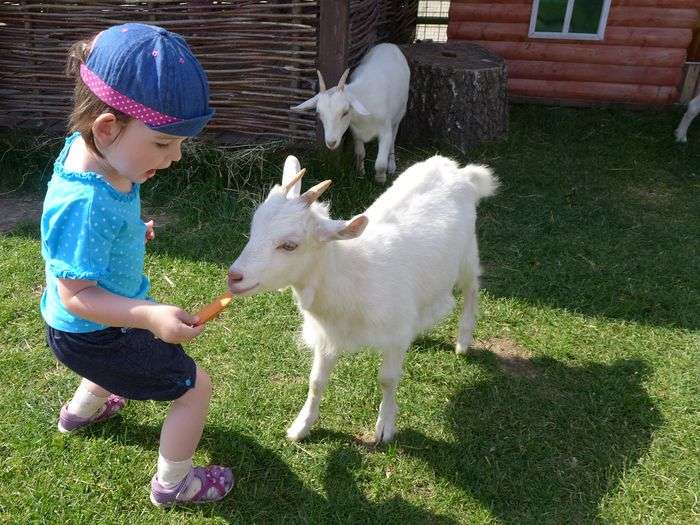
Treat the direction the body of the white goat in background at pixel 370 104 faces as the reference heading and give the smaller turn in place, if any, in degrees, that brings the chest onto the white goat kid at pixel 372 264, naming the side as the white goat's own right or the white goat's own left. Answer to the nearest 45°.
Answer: approximately 45° to the white goat's own left

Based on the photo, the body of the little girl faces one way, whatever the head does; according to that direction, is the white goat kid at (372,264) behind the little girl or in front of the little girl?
in front

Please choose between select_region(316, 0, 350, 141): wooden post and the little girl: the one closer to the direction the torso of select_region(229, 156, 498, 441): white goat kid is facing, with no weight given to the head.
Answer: the little girl

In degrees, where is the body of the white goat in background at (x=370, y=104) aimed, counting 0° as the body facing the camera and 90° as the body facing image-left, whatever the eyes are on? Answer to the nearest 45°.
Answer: approximately 45°

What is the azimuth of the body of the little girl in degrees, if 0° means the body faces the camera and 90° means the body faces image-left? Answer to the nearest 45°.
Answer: approximately 270°

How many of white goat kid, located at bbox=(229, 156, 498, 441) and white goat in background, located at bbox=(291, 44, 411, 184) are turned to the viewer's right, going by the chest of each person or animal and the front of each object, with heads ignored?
0

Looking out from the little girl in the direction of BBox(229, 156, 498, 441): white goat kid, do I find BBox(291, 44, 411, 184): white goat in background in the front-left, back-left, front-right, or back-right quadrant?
front-left

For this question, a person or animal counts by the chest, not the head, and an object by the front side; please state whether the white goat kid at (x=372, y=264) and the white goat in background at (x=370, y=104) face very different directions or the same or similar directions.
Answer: same or similar directions

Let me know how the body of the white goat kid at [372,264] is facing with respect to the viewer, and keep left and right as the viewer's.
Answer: facing the viewer and to the left of the viewer

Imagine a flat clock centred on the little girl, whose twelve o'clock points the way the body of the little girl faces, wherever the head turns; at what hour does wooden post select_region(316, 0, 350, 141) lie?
The wooden post is roughly at 10 o'clock from the little girl.

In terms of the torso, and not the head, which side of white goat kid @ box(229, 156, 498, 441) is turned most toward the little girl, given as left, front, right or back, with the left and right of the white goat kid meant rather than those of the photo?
front

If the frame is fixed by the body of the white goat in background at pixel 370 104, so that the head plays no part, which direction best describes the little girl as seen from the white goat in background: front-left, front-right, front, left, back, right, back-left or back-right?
front-left

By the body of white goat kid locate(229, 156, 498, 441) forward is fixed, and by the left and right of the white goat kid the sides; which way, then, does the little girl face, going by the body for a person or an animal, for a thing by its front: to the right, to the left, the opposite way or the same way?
the opposite way

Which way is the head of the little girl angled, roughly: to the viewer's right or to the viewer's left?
to the viewer's right
